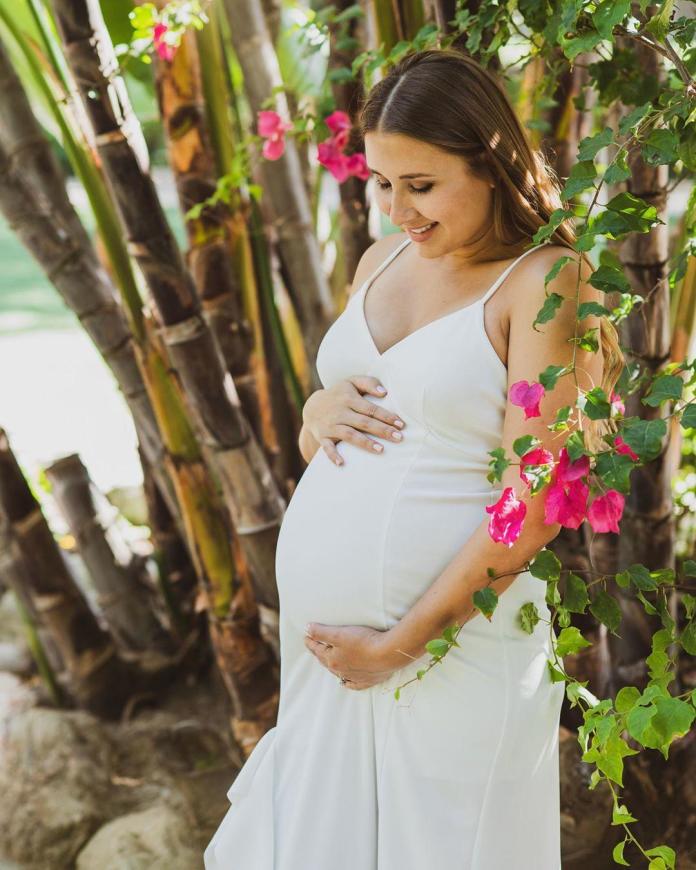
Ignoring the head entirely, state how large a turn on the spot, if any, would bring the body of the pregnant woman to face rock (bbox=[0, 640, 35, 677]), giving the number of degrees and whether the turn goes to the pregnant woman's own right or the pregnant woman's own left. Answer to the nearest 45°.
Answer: approximately 90° to the pregnant woman's own right

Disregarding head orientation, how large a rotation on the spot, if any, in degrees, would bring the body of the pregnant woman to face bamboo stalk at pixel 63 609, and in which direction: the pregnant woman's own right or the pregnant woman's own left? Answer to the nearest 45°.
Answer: approximately 90° to the pregnant woman's own right

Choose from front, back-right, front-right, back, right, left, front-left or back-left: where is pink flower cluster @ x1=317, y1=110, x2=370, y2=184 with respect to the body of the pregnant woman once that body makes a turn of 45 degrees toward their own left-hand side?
back

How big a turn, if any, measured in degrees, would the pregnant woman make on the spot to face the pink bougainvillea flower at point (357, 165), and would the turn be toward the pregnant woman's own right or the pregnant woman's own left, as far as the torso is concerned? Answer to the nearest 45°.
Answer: approximately 135° to the pregnant woman's own right

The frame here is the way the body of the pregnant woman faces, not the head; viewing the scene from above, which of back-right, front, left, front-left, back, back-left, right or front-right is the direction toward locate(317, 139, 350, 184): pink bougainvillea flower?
back-right

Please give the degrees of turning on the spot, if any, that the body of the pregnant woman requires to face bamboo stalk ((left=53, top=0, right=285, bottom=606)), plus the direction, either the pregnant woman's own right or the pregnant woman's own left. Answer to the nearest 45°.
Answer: approximately 90° to the pregnant woman's own right

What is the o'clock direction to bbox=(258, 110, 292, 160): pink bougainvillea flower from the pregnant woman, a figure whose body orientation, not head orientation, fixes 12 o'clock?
The pink bougainvillea flower is roughly at 4 o'clock from the pregnant woman.

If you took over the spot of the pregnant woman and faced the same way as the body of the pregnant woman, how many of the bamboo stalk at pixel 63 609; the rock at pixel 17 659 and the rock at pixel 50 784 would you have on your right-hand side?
3
